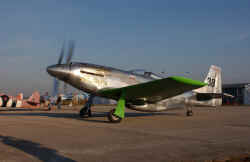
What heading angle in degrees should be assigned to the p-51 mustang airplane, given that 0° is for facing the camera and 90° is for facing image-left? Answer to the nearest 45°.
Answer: approximately 45°
